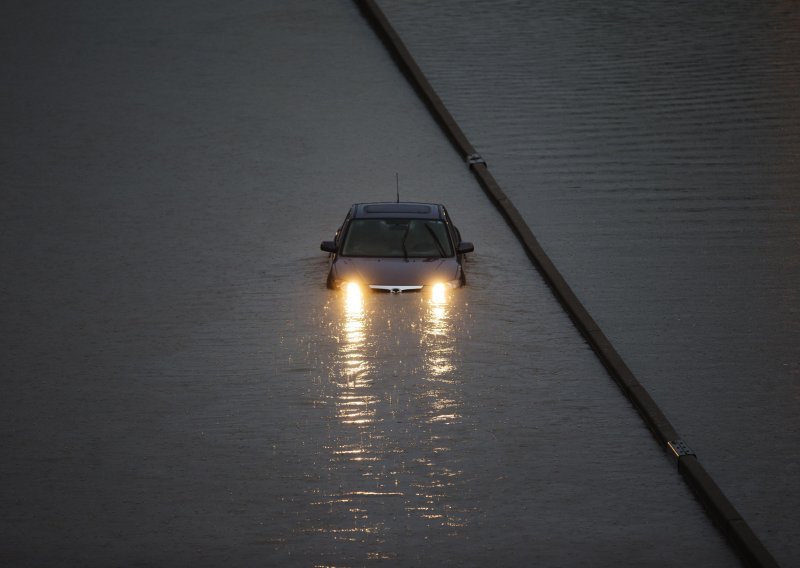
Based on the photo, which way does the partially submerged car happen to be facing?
toward the camera
